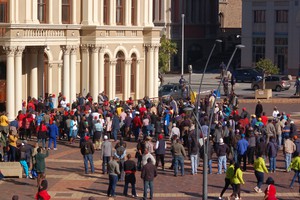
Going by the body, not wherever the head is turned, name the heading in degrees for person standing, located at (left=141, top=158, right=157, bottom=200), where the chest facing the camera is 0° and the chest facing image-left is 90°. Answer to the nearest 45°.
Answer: approximately 180°

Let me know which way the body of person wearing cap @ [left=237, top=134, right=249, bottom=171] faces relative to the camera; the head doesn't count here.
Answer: away from the camera

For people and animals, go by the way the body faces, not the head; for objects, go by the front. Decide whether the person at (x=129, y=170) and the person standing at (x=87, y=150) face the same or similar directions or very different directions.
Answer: same or similar directions

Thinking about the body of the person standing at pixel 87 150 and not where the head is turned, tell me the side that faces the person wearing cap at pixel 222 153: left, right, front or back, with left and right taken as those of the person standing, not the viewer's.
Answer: right

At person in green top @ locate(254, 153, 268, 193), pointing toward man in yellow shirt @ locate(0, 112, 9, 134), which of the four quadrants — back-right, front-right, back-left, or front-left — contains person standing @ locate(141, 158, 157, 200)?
front-left

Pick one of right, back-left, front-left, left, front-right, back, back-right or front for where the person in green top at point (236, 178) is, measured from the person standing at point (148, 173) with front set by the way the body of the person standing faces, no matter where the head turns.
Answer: right

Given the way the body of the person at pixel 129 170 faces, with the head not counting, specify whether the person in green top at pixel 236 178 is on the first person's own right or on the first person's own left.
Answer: on the first person's own right

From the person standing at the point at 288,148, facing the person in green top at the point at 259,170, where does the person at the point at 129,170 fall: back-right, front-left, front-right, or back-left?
front-right

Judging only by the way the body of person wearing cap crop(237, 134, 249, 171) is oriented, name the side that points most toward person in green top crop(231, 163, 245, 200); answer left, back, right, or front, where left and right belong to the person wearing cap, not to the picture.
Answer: back

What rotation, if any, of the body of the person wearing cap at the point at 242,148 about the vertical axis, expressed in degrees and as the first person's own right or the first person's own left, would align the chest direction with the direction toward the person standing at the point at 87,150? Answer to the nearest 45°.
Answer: approximately 90° to the first person's own left

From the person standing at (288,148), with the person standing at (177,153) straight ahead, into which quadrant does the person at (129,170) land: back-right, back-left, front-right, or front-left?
front-left
